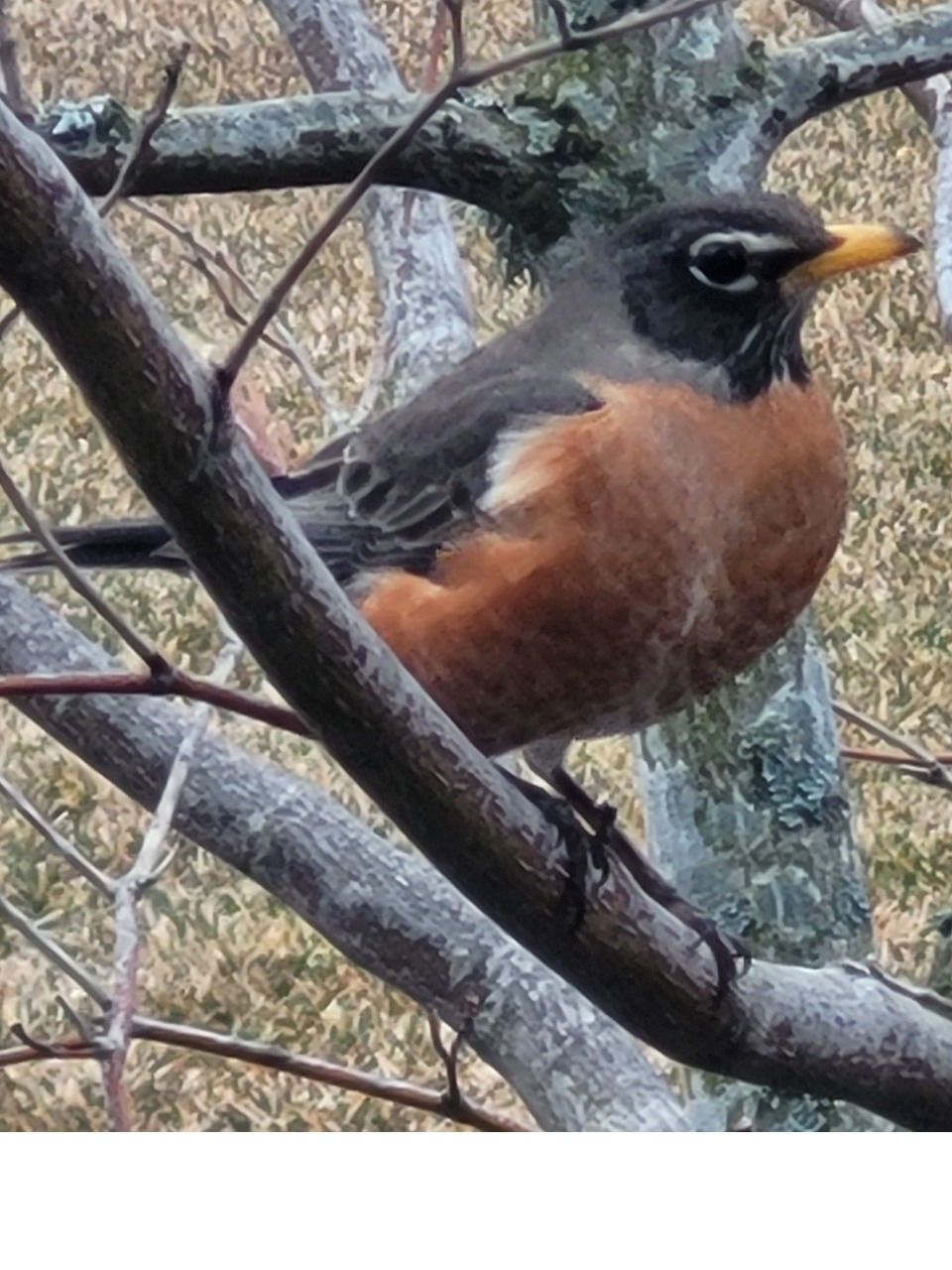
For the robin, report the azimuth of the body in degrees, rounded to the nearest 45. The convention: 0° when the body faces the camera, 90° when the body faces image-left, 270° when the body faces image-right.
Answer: approximately 270°
